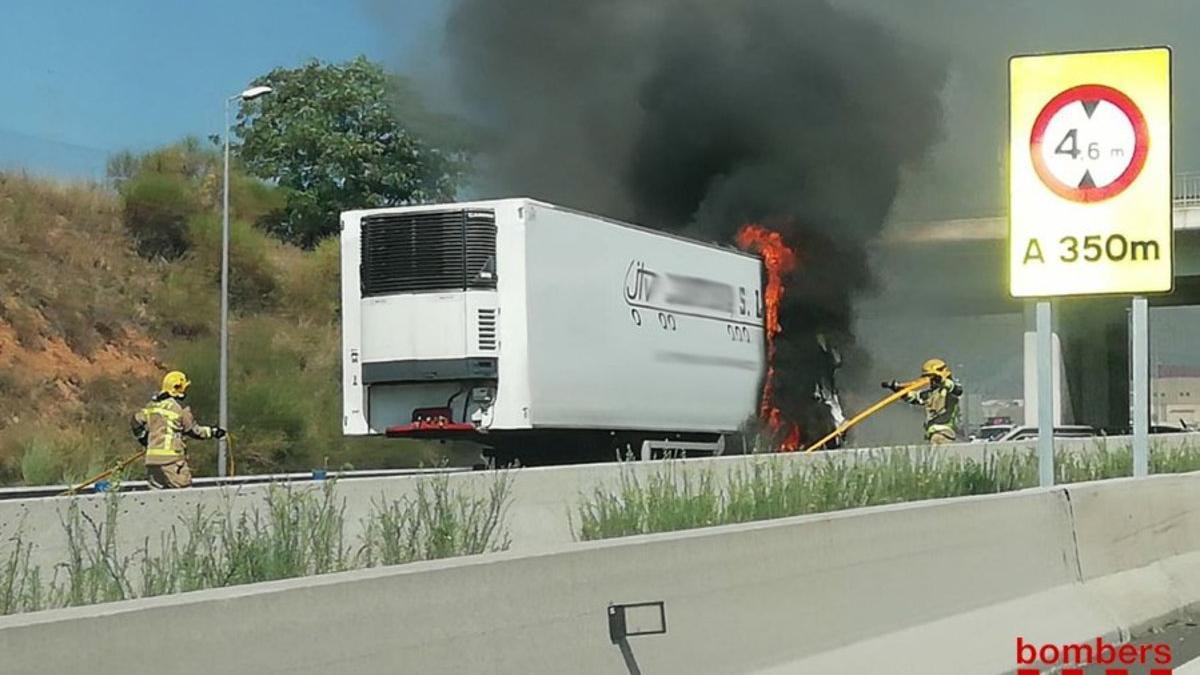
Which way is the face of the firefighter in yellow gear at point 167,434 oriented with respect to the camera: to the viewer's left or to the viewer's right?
to the viewer's right

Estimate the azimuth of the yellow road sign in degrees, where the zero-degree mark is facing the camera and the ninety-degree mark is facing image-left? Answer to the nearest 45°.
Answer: approximately 0°

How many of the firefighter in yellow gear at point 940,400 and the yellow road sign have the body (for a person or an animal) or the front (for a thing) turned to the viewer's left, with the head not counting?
1

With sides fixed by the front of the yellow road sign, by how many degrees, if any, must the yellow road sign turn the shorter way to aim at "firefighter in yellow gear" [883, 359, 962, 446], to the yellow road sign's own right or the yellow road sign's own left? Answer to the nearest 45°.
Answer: approximately 180°

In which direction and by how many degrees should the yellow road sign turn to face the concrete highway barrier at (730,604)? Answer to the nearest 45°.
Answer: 0° — it already faces it

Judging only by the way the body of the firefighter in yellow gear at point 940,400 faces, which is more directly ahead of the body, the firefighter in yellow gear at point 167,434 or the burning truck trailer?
the burning truck trailer

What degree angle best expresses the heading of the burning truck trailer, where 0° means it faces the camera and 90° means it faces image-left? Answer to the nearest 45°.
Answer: approximately 45°

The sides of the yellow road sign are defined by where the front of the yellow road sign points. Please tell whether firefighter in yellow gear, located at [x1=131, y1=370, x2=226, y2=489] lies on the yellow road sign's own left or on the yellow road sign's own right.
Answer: on the yellow road sign's own right

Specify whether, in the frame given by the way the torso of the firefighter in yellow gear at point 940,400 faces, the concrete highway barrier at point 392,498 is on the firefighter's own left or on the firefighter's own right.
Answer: on the firefighter's own left

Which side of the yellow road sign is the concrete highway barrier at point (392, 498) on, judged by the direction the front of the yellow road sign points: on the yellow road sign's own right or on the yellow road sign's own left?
on the yellow road sign's own right

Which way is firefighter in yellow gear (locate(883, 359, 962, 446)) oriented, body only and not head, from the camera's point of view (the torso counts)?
to the viewer's left

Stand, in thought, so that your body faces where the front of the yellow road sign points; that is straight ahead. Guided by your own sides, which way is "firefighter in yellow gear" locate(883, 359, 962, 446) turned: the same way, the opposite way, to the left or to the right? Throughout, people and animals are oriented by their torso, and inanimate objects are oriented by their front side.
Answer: to the right

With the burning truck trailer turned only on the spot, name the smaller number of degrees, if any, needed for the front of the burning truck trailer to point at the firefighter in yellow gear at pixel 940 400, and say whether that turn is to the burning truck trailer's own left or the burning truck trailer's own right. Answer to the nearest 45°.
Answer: approximately 135° to the burning truck trailer's own left

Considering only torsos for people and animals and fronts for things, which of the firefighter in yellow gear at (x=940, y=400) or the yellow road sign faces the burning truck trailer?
the firefighter in yellow gear
